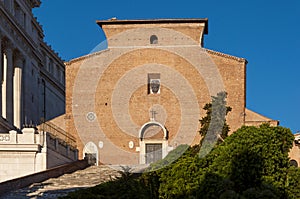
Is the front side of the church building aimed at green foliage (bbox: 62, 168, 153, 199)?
yes

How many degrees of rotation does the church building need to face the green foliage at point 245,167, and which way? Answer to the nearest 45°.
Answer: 0° — it already faces it

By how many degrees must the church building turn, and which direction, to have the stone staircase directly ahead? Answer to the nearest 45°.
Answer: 0° — it already faces it

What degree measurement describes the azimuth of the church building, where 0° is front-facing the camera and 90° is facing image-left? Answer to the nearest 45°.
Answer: approximately 0°

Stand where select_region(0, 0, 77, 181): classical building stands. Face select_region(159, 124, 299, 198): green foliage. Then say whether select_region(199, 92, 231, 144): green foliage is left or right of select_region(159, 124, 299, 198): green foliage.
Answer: left

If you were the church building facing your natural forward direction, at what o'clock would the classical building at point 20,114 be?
The classical building is roughly at 3 o'clock from the church building.

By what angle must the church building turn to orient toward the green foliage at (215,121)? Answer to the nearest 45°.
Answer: approximately 45° to its left
